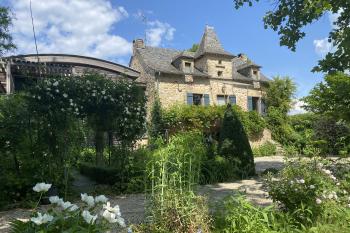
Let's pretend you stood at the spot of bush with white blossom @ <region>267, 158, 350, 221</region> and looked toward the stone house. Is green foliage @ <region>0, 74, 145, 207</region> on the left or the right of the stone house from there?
left

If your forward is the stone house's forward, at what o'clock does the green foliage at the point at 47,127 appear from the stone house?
The green foliage is roughly at 2 o'clock from the stone house.

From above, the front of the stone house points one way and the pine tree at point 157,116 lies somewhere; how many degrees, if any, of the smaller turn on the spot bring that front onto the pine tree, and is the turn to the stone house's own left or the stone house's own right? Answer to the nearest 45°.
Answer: approximately 90° to the stone house's own right

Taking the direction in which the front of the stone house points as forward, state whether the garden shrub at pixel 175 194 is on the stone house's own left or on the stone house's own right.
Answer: on the stone house's own right

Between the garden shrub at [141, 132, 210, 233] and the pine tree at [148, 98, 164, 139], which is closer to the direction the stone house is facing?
the garden shrub

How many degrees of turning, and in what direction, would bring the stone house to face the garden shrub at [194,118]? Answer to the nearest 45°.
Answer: approximately 45° to its right

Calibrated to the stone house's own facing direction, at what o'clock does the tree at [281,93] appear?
The tree is roughly at 10 o'clock from the stone house.

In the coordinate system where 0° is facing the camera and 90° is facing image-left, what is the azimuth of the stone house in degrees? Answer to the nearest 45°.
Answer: approximately 315°
